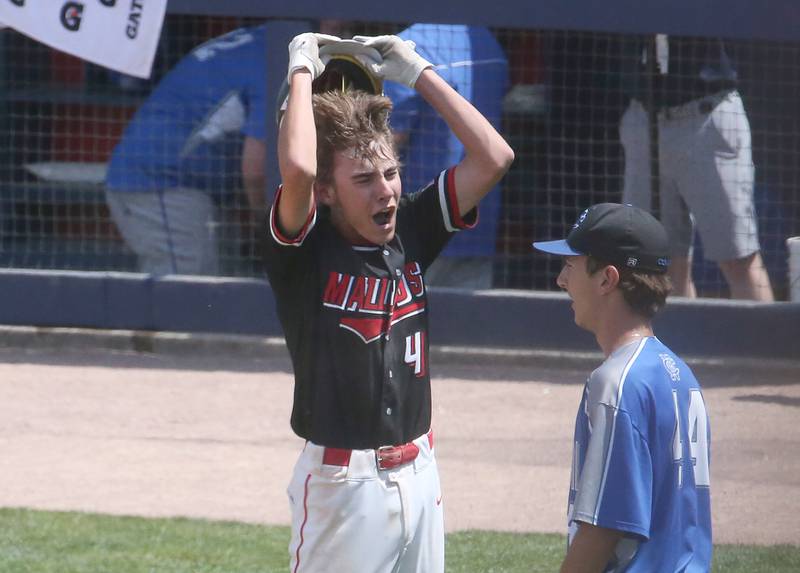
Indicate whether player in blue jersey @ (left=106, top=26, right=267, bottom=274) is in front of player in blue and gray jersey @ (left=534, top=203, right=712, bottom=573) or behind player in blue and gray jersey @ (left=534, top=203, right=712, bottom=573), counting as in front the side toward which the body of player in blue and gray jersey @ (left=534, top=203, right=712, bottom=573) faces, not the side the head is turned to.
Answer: in front

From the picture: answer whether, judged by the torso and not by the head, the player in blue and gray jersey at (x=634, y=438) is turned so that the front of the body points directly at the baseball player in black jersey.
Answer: yes

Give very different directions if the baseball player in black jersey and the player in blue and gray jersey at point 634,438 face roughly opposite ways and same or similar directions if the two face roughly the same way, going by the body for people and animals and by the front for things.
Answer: very different directions

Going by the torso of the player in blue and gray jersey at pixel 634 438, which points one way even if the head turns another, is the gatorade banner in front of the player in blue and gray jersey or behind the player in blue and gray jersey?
in front

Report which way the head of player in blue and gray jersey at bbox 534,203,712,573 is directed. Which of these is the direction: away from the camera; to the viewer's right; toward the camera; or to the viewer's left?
to the viewer's left

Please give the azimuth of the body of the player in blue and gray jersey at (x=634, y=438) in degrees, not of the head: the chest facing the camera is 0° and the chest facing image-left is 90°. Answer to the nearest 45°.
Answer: approximately 135°

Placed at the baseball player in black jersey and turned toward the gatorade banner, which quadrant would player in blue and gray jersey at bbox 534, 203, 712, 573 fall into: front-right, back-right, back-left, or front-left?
back-right

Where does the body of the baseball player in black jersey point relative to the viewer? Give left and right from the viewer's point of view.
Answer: facing the viewer and to the right of the viewer
